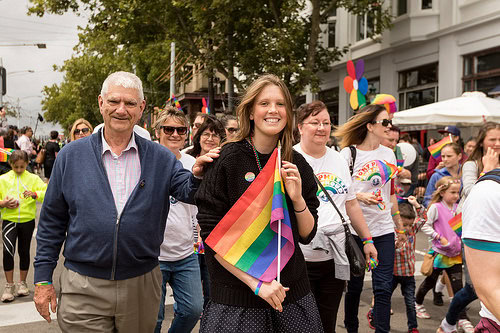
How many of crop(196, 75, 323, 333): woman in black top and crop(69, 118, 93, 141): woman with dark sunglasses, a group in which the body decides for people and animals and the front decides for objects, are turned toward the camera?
2

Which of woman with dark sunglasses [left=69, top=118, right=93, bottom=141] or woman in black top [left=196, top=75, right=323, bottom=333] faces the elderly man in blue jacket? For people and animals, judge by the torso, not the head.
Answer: the woman with dark sunglasses

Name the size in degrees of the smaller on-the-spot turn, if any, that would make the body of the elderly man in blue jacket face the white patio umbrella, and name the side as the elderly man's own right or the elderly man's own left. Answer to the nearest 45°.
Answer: approximately 135° to the elderly man's own left

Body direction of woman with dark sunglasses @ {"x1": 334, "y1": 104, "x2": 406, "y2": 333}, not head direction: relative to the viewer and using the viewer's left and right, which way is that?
facing the viewer and to the right of the viewer

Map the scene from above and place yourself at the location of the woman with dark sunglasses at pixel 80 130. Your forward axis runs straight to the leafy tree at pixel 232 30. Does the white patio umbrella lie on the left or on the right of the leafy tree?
right

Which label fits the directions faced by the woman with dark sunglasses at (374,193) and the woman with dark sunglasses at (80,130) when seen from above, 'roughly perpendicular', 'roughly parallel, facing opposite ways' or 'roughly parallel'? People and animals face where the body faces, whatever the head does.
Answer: roughly parallel

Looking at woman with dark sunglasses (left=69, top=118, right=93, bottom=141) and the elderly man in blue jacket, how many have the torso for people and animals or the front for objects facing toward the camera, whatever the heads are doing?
2

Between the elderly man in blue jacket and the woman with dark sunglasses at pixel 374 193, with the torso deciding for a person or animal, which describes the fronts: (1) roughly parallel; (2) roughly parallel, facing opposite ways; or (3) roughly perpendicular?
roughly parallel

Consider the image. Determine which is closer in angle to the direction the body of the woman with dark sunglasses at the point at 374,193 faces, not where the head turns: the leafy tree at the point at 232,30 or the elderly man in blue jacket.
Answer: the elderly man in blue jacket

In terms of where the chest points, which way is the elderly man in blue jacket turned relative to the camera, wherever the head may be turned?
toward the camera

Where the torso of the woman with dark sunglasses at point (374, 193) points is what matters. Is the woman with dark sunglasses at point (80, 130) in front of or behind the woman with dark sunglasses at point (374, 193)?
behind

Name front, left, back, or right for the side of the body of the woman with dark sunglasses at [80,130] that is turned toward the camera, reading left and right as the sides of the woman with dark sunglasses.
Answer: front

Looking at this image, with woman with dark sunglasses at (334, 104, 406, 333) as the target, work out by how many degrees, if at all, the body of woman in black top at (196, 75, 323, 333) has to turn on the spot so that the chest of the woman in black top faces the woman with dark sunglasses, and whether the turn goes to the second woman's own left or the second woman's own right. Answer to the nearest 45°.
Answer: approximately 135° to the second woman's own left

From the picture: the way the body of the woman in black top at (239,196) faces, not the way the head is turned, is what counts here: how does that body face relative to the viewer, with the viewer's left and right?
facing the viewer

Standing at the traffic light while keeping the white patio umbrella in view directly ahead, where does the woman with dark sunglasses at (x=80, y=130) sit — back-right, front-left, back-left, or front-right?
front-right
